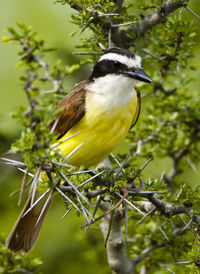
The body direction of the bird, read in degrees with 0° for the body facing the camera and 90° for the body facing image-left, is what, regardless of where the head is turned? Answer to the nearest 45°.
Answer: approximately 315°
